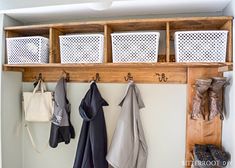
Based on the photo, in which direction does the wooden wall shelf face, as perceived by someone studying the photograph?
facing the viewer
